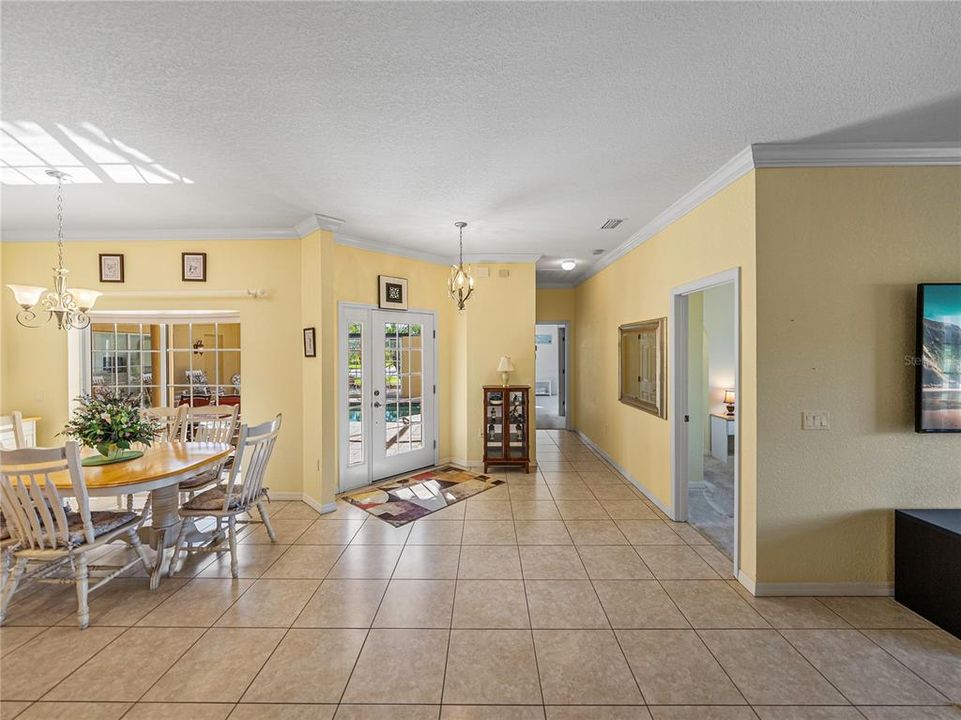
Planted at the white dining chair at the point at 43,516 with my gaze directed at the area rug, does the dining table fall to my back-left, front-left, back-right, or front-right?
front-left

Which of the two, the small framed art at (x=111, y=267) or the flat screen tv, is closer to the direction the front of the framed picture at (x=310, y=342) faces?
the flat screen tv

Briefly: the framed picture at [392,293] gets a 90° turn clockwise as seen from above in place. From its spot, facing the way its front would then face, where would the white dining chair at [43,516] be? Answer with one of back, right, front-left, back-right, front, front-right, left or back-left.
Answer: front

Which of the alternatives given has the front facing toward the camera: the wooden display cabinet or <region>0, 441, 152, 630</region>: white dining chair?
the wooden display cabinet

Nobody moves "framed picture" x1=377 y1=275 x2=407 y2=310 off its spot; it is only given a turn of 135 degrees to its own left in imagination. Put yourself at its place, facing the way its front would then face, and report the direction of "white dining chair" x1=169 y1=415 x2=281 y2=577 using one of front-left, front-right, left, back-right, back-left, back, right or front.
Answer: back-left

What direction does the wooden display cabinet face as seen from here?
toward the camera

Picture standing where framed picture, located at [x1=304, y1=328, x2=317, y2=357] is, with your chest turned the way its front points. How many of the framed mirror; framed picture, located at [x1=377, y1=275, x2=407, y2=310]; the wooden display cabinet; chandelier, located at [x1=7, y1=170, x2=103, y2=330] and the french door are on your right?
1

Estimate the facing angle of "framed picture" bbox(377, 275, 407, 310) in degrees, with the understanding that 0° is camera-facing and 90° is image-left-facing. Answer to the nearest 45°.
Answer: approximately 315°

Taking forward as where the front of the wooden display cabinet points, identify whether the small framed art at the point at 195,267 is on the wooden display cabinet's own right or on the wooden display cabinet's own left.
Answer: on the wooden display cabinet's own right

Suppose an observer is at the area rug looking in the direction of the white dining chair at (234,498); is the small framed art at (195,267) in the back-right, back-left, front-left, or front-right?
front-right

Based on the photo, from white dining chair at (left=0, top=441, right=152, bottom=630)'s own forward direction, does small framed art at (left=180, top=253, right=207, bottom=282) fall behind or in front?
in front

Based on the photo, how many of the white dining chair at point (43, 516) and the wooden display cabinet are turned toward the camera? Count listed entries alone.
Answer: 1

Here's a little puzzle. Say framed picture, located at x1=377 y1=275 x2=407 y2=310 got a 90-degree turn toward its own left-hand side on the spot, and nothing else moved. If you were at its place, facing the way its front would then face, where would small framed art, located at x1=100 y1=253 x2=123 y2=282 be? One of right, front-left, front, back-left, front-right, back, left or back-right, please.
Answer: back-left
